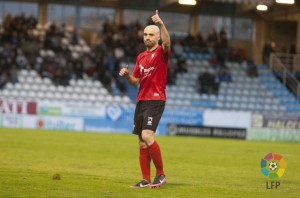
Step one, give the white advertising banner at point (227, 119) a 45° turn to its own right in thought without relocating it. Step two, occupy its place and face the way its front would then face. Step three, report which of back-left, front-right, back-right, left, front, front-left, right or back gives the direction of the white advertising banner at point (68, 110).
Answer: front-right

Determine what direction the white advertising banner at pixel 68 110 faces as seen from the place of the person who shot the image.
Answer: facing the viewer

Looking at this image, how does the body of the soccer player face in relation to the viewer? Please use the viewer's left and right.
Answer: facing the viewer and to the left of the viewer

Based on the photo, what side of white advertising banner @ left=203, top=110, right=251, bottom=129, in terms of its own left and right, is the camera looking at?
front

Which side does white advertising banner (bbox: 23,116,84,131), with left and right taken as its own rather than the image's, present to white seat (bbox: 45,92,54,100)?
back

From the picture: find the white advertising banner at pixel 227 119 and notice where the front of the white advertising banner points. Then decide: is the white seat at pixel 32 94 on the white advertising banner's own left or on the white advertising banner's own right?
on the white advertising banner's own right

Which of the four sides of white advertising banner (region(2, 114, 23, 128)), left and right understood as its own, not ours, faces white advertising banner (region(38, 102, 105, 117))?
left

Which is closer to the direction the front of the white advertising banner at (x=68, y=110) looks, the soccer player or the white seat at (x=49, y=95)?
the soccer player

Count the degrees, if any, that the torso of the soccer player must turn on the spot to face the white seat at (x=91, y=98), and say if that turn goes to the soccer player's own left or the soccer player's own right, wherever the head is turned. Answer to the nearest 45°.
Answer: approximately 135° to the soccer player's own right

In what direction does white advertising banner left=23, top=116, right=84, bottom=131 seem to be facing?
toward the camera

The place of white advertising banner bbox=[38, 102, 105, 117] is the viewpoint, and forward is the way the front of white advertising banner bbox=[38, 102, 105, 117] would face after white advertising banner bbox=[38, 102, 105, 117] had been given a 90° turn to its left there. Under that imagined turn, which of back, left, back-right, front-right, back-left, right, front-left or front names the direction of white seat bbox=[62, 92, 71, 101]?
left

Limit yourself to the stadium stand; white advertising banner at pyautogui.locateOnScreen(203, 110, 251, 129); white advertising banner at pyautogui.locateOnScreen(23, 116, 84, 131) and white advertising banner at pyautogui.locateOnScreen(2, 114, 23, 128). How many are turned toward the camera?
4
